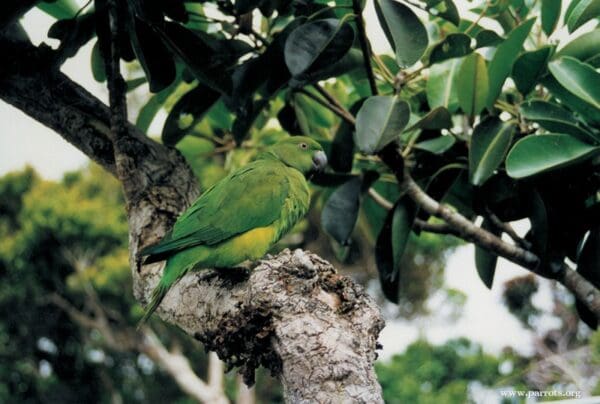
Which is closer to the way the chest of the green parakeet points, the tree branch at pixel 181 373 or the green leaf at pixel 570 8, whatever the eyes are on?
the green leaf

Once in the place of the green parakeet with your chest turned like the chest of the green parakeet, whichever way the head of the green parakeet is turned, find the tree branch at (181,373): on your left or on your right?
on your left

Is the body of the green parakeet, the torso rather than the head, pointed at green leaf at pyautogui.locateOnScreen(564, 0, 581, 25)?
yes

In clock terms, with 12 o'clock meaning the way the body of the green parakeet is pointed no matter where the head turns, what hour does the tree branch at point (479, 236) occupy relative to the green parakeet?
The tree branch is roughly at 1 o'clock from the green parakeet.

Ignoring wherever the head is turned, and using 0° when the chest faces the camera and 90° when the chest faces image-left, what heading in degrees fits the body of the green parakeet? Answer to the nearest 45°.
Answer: approximately 270°
